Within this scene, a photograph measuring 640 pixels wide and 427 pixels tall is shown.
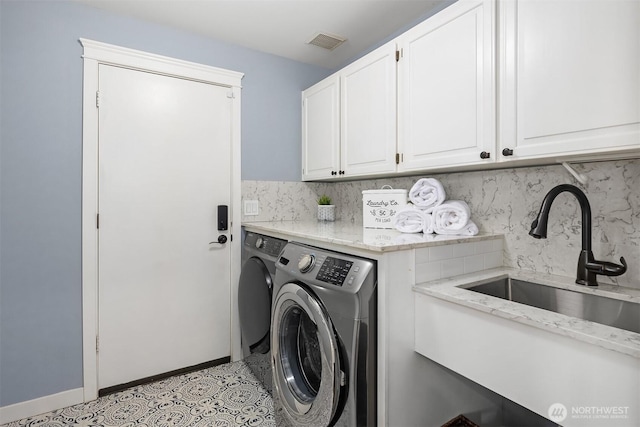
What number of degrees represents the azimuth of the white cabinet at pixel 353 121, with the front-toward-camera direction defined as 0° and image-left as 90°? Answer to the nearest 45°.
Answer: approximately 45°

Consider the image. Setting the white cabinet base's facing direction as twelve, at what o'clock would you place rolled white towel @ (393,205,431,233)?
The rolled white towel is roughly at 3 o'clock from the white cabinet base.

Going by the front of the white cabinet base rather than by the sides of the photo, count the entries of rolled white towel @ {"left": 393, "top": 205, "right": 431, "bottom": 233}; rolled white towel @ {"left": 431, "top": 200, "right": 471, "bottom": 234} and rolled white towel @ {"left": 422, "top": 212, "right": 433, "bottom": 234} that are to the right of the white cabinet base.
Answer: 3

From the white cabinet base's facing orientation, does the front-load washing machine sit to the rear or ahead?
ahead

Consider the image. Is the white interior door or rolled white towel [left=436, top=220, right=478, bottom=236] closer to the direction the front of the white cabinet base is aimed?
the white interior door

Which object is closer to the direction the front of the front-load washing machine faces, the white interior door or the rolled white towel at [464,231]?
the white interior door

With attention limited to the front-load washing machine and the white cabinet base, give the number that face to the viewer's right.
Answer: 0

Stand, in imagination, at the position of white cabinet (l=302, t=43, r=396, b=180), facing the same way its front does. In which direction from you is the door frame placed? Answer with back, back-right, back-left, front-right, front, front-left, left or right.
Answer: front-right

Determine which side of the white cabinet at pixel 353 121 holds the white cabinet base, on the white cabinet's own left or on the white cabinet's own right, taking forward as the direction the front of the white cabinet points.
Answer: on the white cabinet's own left

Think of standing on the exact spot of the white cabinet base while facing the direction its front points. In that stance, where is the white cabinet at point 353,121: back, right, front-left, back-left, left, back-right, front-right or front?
right
